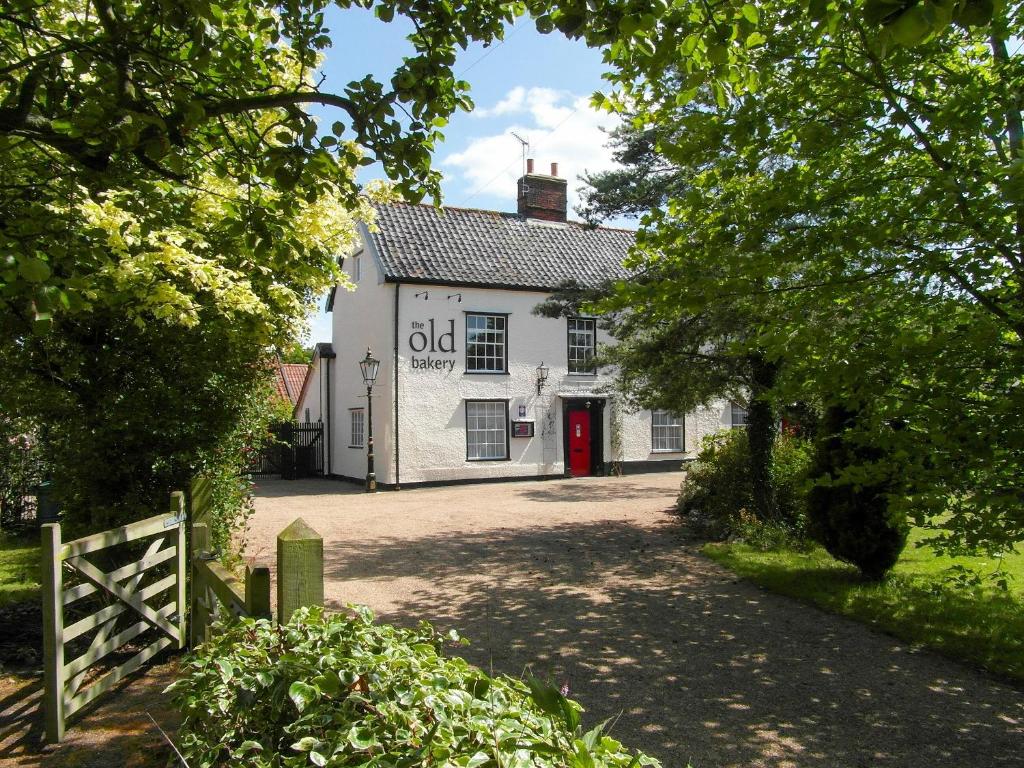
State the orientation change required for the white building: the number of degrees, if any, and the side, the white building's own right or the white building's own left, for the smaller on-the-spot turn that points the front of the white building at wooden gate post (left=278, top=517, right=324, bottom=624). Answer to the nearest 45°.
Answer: approximately 45° to the white building's own right

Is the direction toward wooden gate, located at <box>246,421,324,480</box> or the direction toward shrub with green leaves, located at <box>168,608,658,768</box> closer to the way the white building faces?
the shrub with green leaves

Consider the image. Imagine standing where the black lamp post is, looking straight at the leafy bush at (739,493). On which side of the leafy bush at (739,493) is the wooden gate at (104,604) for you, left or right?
right

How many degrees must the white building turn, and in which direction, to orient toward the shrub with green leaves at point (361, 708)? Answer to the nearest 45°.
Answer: approximately 45° to its right

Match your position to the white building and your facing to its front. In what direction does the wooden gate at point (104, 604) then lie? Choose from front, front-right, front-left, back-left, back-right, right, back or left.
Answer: front-right

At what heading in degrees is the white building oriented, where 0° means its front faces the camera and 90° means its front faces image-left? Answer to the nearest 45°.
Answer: approximately 315°

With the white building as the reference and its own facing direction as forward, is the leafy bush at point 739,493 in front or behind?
in front
